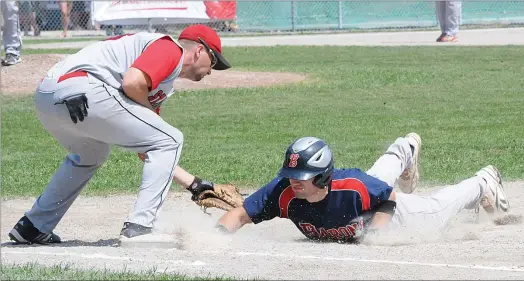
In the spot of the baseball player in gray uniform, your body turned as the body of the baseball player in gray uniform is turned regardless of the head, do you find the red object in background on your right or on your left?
on your left

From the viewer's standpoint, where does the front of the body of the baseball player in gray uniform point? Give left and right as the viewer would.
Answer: facing to the right of the viewer

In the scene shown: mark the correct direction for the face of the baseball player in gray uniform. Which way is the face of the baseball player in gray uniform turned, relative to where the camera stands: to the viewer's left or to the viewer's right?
to the viewer's right
